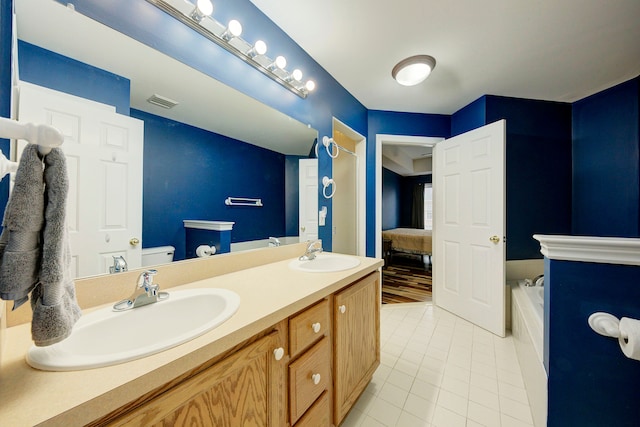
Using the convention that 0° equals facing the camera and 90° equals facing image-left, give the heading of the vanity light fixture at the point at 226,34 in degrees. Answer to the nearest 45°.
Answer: approximately 315°

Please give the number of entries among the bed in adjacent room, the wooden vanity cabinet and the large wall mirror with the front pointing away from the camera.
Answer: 0

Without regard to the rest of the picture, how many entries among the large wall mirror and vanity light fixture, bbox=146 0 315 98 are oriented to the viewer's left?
0

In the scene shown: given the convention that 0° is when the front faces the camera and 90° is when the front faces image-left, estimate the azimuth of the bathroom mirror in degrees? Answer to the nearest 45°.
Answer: approximately 315°

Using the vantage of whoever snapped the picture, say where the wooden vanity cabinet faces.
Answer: facing the viewer and to the right of the viewer

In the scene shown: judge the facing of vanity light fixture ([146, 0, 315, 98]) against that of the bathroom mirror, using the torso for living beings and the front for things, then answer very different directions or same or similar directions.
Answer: same or similar directions
